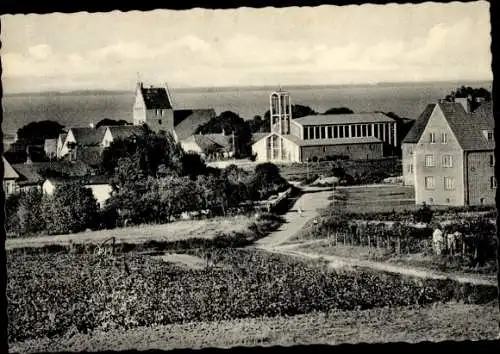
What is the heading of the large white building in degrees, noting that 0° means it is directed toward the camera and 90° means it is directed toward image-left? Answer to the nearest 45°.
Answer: approximately 45°

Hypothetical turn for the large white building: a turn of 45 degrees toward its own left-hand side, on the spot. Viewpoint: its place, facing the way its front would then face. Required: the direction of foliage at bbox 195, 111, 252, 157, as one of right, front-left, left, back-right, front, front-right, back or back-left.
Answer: right

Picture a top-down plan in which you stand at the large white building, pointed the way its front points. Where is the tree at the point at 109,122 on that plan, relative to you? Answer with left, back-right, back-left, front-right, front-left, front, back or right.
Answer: front-right

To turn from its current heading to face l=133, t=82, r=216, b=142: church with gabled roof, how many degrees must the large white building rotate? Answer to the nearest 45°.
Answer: approximately 45° to its right

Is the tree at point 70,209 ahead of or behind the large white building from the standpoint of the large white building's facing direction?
ahead

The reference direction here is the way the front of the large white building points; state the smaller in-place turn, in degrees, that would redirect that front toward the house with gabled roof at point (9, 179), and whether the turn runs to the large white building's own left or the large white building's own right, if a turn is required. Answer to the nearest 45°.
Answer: approximately 45° to the large white building's own right

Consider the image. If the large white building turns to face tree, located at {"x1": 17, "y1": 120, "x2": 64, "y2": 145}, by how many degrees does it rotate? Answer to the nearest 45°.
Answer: approximately 45° to its right
